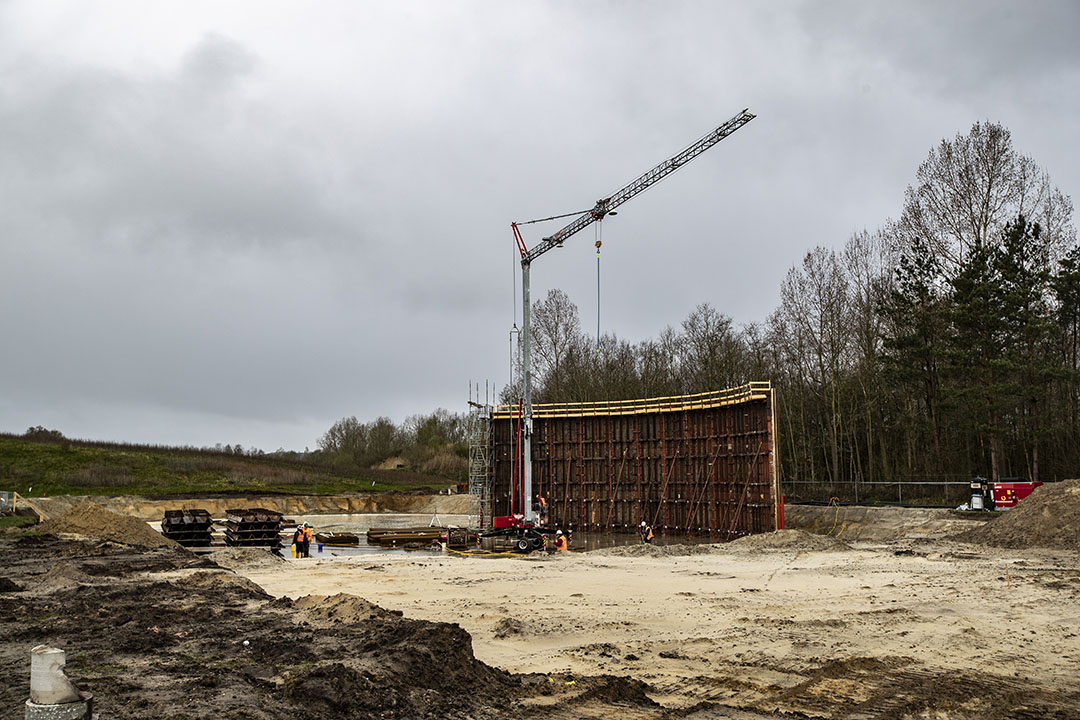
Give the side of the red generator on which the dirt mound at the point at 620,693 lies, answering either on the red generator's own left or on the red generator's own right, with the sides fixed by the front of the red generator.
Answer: on the red generator's own left

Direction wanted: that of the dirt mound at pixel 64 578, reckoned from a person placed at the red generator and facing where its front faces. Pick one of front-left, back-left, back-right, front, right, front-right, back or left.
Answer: front-right

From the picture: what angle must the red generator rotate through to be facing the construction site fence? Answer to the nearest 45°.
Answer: approximately 45° to its right

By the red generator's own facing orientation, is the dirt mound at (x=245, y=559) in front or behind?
in front
